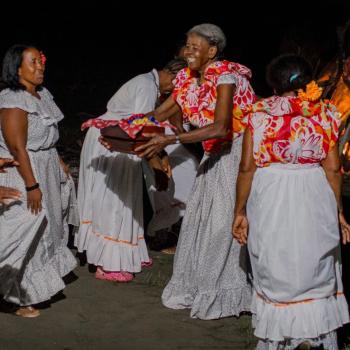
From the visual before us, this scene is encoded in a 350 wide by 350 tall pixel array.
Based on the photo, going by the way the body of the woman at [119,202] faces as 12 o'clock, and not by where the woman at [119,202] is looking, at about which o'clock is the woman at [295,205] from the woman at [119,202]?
the woman at [295,205] is roughly at 2 o'clock from the woman at [119,202].

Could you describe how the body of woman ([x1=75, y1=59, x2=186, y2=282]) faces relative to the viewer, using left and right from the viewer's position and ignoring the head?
facing to the right of the viewer

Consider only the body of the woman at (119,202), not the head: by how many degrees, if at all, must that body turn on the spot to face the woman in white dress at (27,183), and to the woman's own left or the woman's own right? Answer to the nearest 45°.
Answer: approximately 135° to the woman's own right

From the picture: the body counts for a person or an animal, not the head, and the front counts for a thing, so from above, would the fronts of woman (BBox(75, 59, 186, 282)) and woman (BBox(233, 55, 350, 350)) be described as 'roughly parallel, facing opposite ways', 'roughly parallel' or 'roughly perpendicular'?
roughly perpendicular

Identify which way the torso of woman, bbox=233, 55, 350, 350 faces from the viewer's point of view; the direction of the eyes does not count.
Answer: away from the camera

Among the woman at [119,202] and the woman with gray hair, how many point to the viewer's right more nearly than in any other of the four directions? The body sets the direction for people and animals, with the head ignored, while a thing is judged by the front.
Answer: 1

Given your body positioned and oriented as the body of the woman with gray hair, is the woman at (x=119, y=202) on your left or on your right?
on your right

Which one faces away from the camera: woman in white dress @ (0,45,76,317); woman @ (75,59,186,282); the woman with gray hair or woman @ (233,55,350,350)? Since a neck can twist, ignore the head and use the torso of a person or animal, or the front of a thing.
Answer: woman @ (233,55,350,350)

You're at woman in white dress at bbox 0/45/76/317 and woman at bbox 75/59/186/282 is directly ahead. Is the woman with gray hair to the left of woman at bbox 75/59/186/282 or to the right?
right
